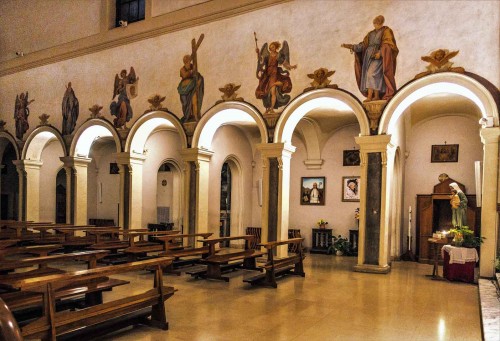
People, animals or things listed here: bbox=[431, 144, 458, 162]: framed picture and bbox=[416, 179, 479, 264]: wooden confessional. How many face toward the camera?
2

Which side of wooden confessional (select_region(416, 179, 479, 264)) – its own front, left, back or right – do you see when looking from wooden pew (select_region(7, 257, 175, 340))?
front

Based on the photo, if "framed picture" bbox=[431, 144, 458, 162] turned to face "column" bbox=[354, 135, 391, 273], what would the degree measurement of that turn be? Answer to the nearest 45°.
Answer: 0° — it already faces it

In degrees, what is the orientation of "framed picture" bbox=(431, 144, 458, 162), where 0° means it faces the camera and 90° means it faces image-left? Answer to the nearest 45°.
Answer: approximately 0°

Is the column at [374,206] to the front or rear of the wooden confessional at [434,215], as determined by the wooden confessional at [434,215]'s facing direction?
to the front

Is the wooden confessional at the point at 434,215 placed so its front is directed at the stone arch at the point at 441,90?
yes

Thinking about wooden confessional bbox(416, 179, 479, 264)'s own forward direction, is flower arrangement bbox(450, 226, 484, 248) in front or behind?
in front

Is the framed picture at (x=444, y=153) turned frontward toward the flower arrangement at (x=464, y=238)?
yes

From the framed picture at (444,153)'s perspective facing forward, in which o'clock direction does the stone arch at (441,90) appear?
The stone arch is roughly at 12 o'clock from the framed picture.
